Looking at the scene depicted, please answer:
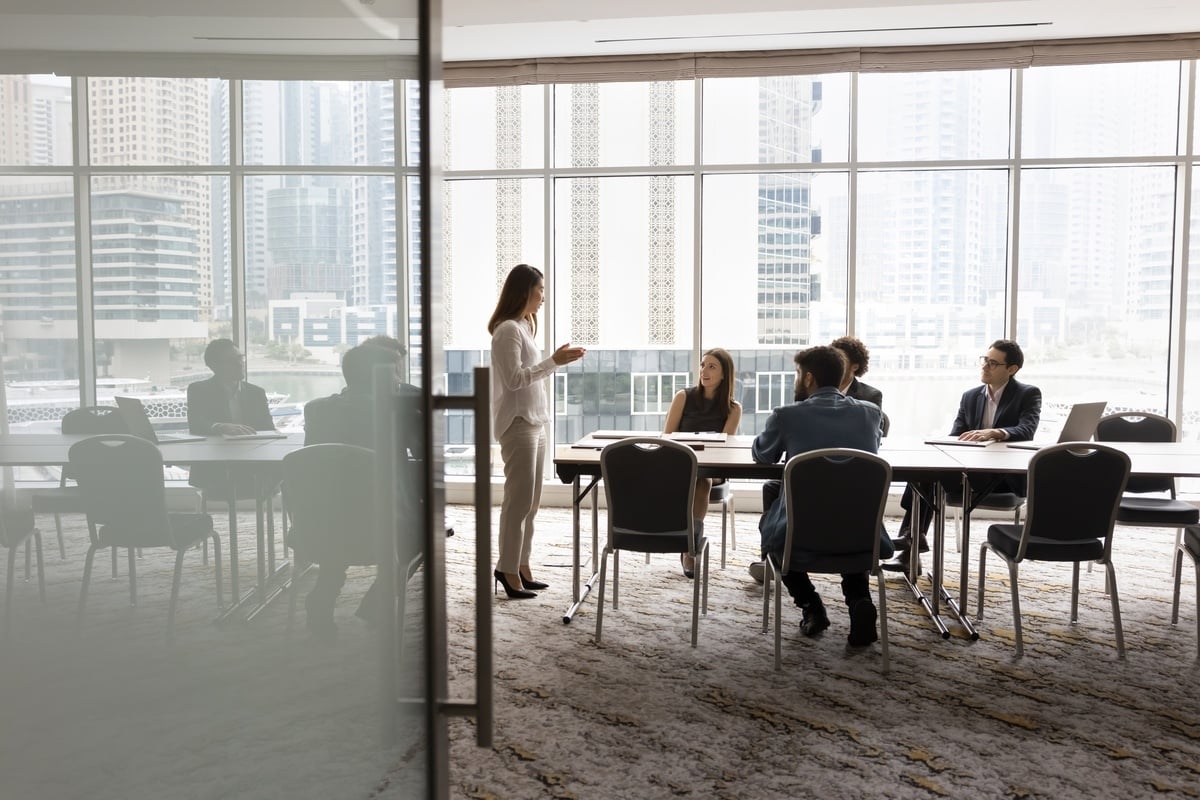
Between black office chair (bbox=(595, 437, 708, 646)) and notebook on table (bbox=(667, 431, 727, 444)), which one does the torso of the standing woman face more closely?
the notebook on table

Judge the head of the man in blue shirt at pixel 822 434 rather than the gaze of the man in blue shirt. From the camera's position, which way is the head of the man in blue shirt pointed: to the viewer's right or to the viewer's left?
to the viewer's left

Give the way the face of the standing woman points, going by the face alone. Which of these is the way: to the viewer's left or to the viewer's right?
to the viewer's right

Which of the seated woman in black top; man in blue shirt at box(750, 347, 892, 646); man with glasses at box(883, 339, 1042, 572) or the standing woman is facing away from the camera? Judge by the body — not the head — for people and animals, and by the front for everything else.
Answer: the man in blue shirt

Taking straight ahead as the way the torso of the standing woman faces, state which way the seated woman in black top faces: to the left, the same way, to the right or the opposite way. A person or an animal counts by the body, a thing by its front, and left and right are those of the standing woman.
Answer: to the right

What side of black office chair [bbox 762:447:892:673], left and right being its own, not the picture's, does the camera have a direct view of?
back

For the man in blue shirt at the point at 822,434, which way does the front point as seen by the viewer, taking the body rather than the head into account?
away from the camera

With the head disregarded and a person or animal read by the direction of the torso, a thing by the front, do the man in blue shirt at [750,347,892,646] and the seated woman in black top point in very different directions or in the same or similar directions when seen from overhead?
very different directions

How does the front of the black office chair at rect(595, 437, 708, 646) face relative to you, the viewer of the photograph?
facing away from the viewer

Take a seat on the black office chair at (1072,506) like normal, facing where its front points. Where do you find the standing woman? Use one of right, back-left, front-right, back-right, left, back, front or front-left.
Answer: front-left

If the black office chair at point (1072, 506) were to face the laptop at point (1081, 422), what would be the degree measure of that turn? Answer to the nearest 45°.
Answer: approximately 45° to its right

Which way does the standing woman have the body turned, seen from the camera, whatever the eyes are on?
to the viewer's right
